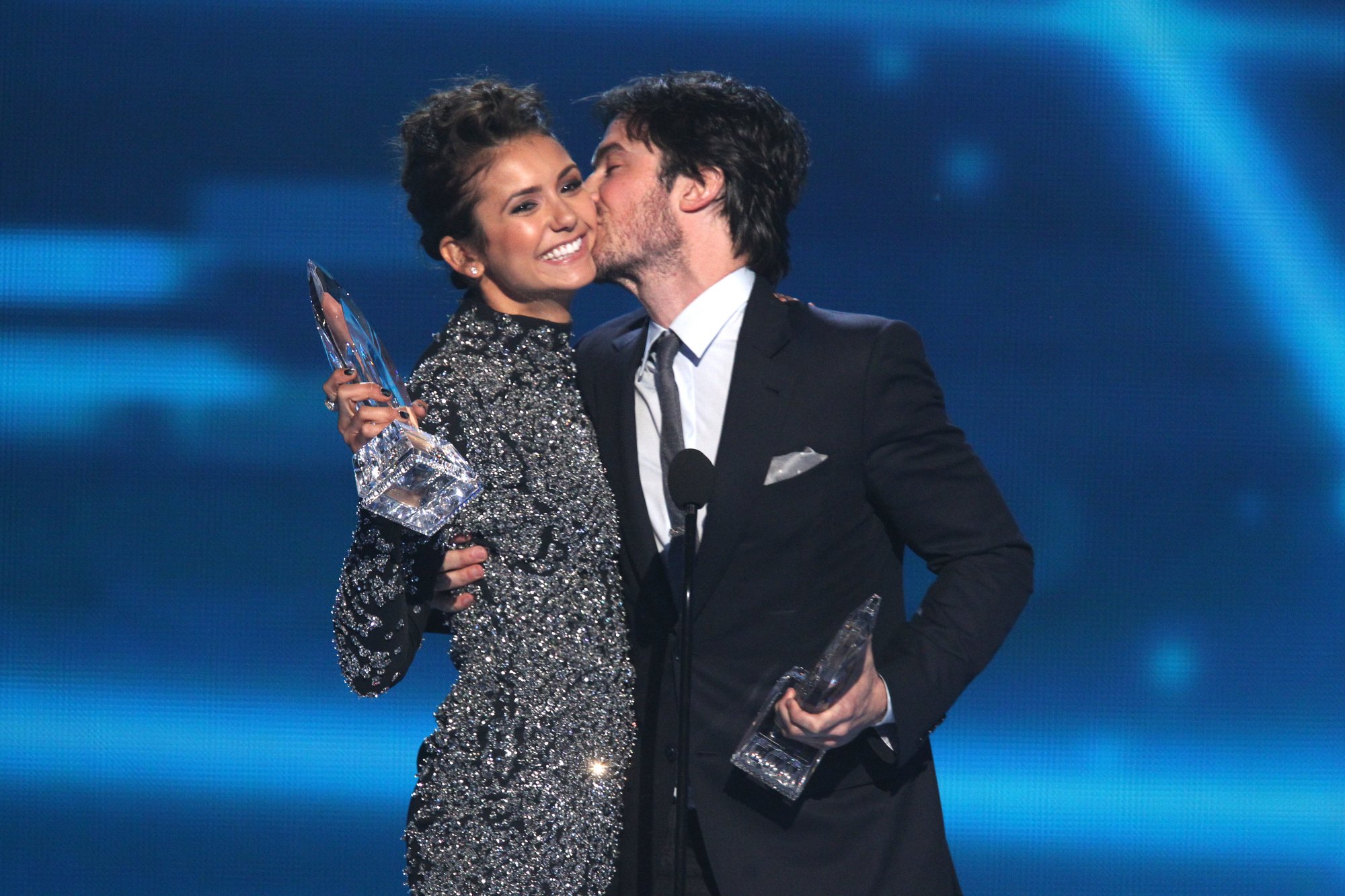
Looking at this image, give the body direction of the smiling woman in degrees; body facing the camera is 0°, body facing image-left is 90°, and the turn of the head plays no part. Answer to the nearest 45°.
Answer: approximately 315°

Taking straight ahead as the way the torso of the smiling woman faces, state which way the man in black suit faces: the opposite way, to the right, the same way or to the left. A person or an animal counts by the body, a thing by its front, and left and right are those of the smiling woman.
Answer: to the right

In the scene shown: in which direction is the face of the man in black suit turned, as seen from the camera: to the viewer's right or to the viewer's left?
to the viewer's left

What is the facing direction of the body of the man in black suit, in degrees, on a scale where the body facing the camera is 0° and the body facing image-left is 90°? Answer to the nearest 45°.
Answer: approximately 45°
